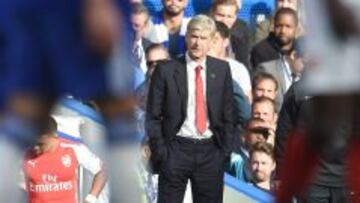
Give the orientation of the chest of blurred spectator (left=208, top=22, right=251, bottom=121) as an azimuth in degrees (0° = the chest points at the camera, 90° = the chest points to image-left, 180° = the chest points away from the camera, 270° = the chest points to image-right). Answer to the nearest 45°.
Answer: approximately 45°

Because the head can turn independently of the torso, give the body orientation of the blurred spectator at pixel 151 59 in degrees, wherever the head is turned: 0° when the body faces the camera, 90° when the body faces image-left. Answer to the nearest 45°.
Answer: approximately 0°

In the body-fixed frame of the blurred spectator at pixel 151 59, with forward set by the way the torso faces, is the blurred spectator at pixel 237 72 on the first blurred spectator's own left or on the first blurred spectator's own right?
on the first blurred spectator's own left

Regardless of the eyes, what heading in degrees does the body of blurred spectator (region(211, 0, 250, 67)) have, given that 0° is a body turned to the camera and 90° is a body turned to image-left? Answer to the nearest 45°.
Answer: approximately 45°
